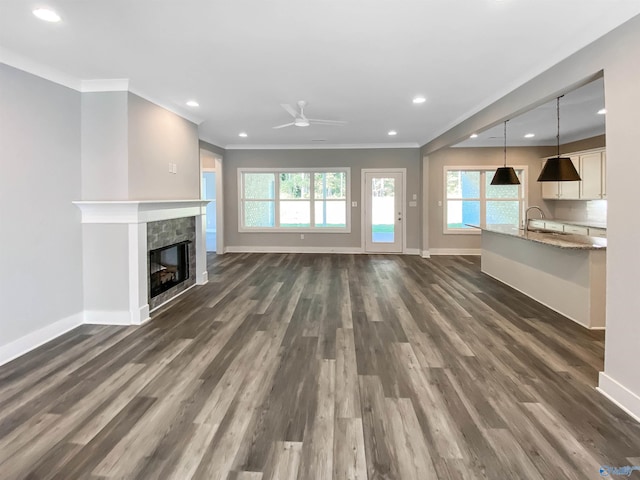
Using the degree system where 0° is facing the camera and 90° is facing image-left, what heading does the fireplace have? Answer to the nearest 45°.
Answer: approximately 315°

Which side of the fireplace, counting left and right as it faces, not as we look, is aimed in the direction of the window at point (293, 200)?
left

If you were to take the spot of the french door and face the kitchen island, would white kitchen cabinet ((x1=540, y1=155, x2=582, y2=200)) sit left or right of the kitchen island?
left

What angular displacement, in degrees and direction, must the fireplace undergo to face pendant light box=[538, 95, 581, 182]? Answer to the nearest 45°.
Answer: approximately 45° to its left

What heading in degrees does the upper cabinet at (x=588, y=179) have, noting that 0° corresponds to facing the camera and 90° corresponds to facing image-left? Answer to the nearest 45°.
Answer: approximately 45°
